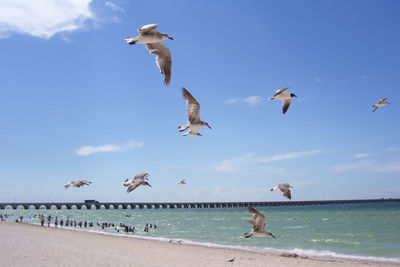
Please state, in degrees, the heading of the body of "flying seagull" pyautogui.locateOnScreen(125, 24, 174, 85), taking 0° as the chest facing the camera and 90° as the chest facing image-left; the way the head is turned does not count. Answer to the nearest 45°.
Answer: approximately 270°

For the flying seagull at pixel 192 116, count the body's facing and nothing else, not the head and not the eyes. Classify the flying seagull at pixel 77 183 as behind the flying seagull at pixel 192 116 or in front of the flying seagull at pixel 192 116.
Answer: behind

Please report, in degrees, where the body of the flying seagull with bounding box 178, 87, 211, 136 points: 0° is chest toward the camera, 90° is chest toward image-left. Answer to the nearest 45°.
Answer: approximately 270°

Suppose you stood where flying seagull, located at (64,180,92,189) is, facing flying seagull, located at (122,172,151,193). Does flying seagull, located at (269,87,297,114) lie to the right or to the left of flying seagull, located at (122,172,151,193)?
left

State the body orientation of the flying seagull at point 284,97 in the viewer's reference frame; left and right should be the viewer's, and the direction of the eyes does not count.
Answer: facing to the right of the viewer
